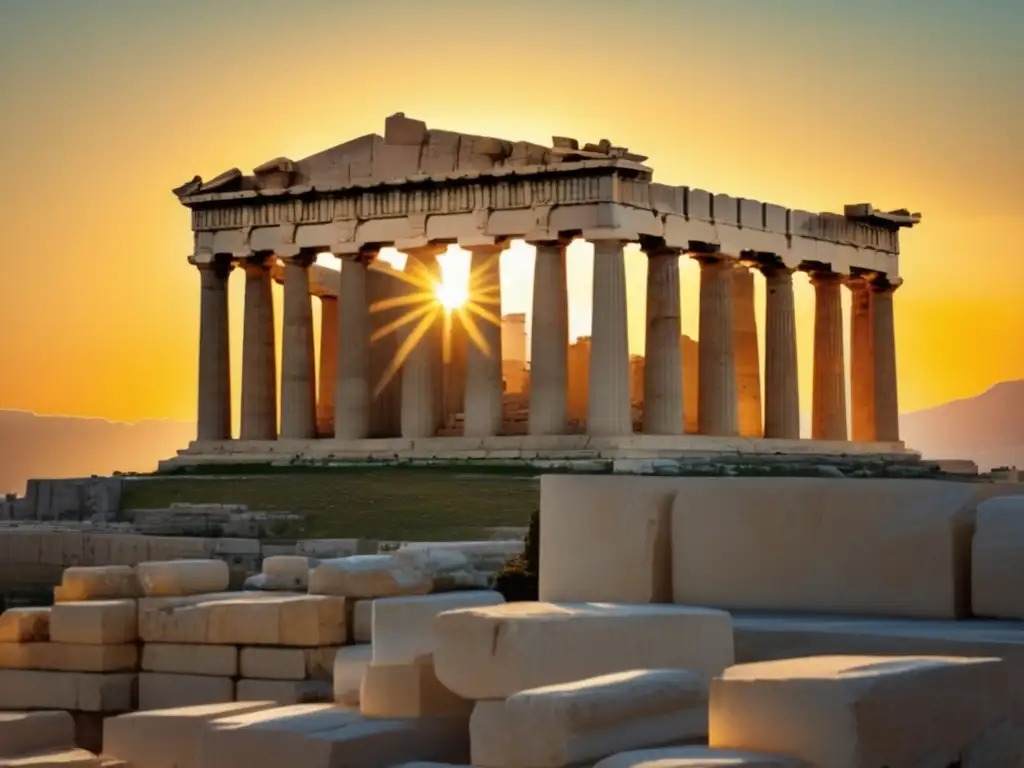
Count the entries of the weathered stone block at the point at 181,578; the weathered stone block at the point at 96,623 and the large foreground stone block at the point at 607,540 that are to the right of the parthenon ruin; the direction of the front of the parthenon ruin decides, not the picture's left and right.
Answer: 0

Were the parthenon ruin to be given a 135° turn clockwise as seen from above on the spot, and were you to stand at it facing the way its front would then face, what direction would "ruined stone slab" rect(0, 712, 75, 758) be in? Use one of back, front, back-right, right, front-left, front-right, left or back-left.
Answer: back

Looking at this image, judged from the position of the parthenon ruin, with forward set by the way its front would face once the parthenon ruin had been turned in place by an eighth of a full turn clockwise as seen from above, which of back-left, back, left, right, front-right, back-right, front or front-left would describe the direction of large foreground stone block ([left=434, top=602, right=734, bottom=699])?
left

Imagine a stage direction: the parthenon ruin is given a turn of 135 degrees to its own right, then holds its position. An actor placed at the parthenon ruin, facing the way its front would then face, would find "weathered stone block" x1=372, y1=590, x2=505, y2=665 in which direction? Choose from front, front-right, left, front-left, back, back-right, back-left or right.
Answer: back

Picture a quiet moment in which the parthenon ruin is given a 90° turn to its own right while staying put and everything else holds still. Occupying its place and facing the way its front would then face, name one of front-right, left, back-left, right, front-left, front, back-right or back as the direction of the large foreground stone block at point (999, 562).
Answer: back-left

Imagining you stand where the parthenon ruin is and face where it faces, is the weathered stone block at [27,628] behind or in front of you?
in front

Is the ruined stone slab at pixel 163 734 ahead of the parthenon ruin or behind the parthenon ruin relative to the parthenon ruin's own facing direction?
ahead

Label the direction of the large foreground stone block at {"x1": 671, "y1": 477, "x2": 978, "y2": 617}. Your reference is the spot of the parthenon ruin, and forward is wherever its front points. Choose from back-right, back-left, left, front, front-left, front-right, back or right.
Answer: front-left

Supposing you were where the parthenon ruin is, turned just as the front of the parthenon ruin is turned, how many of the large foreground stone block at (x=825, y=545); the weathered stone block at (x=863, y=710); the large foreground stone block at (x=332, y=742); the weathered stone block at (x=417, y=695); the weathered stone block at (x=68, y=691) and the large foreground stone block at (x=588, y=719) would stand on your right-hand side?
0

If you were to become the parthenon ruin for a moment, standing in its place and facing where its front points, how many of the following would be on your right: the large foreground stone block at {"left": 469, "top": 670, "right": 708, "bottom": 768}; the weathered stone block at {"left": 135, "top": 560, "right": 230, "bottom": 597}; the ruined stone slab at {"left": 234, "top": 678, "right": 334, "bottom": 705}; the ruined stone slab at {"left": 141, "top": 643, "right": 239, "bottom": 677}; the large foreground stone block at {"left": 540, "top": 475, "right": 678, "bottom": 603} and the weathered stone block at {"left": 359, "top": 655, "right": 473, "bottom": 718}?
0

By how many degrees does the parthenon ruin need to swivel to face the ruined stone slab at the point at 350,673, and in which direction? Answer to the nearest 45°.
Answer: approximately 45° to its left

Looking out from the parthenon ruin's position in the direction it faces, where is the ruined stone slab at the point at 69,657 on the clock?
The ruined stone slab is roughly at 11 o'clock from the parthenon ruin.

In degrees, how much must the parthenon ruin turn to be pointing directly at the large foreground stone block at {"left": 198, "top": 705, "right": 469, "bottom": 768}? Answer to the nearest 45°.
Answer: approximately 45° to its left

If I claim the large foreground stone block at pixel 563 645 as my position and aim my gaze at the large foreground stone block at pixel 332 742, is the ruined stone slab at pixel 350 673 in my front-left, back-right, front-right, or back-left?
front-right

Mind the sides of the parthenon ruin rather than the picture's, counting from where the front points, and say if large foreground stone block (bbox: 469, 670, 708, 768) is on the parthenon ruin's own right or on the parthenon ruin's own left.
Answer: on the parthenon ruin's own left

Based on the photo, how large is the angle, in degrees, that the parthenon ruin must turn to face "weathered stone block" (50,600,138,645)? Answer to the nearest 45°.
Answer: approximately 45° to its left

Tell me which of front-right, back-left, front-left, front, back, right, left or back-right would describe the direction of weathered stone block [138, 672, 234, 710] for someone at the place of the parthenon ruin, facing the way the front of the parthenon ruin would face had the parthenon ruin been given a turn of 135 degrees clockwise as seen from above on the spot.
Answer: back

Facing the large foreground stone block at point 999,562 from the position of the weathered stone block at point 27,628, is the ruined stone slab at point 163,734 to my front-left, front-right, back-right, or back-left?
front-right
